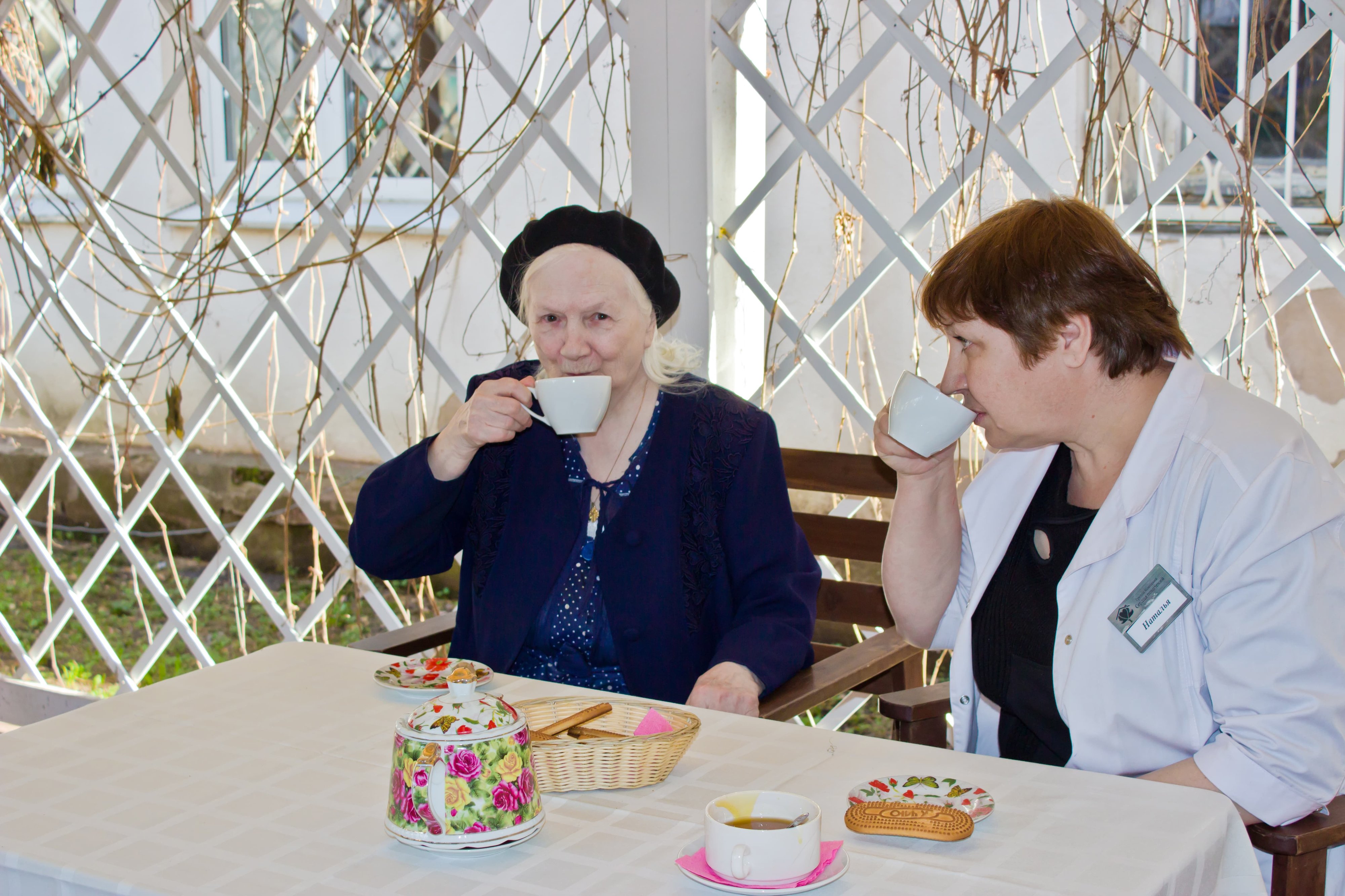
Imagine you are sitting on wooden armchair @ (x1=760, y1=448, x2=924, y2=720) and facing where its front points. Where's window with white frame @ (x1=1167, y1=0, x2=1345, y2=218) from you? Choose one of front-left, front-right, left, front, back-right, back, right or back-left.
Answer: back

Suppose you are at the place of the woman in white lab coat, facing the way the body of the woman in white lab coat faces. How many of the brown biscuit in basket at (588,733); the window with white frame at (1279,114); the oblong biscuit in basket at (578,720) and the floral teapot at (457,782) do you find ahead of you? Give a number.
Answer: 3

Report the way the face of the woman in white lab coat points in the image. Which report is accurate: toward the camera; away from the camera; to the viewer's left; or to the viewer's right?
to the viewer's left

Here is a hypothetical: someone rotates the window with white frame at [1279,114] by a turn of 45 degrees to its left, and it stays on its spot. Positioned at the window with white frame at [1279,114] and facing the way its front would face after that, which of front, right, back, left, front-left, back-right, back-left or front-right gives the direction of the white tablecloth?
front-right

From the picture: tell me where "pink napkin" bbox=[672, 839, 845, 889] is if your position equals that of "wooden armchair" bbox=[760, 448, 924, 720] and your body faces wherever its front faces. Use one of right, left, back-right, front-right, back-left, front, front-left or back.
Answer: front-left

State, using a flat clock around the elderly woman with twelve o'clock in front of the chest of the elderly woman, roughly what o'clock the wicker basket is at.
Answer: The wicker basket is roughly at 12 o'clock from the elderly woman.

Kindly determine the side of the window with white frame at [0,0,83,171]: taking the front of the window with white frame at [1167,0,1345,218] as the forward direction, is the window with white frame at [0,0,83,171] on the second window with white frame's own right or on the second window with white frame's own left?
on the second window with white frame's own right

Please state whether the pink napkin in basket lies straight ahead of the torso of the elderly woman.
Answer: yes

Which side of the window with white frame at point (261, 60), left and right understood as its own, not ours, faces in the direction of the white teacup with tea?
front

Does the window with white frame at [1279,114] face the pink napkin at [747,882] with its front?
yes

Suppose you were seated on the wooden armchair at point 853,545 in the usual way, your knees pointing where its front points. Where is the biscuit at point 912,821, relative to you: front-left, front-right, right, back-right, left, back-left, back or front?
front-left

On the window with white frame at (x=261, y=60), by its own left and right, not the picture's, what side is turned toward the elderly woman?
front

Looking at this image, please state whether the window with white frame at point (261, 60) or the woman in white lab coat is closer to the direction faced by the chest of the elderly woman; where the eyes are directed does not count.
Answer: the woman in white lab coat

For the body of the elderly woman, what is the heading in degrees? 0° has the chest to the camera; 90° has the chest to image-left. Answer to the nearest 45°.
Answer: approximately 0°
